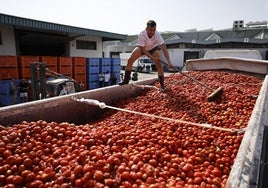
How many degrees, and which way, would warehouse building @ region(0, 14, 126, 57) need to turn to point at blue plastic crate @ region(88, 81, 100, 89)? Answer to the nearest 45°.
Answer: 0° — it already faces it

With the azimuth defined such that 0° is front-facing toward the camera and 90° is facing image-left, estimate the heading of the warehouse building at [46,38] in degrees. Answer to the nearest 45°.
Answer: approximately 315°

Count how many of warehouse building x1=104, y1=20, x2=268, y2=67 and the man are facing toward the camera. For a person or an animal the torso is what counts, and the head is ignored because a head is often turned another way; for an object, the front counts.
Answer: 2

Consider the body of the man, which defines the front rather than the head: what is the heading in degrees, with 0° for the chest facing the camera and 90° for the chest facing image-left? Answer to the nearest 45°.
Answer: approximately 0°

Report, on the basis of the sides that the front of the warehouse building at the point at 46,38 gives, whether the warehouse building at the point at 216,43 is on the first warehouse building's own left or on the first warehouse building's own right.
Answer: on the first warehouse building's own left
